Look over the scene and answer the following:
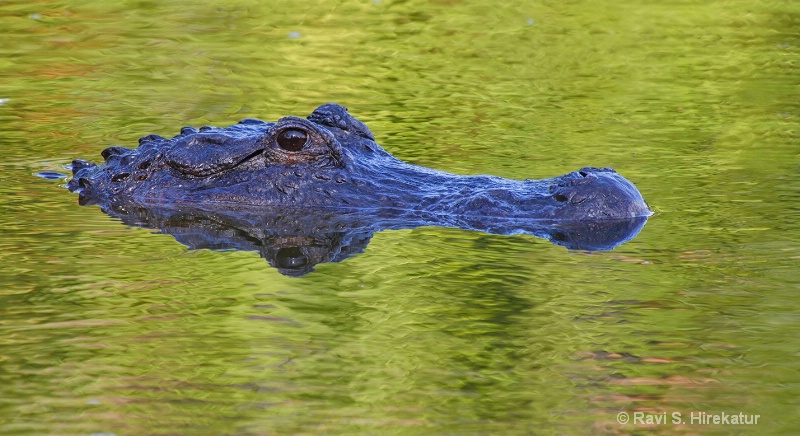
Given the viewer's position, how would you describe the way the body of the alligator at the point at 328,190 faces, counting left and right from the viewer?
facing to the right of the viewer
